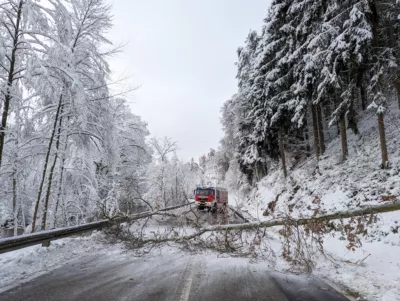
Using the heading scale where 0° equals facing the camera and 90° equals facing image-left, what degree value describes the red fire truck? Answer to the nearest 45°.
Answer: approximately 45°

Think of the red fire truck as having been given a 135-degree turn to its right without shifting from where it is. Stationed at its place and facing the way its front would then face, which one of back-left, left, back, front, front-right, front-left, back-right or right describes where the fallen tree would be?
back
